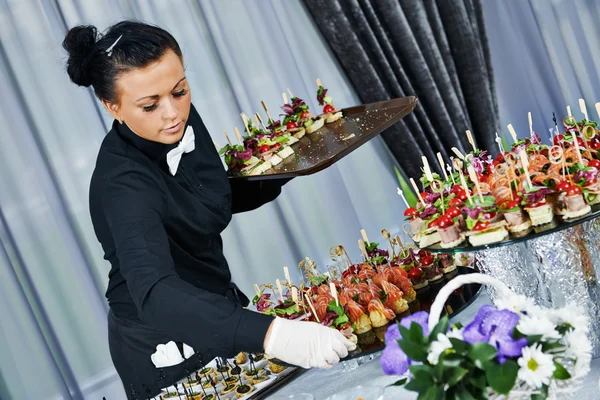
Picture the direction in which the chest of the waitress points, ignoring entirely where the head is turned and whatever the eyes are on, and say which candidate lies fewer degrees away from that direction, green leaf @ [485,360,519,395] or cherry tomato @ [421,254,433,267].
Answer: the green leaf

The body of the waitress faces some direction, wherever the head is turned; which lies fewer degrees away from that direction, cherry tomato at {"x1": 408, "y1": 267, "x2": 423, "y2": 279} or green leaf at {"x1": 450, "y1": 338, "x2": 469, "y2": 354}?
the green leaf

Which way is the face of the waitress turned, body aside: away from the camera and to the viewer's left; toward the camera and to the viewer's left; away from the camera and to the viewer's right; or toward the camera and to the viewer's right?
toward the camera and to the viewer's right

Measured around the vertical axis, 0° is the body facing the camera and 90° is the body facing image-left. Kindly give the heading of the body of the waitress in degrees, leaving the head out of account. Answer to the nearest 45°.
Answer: approximately 315°
